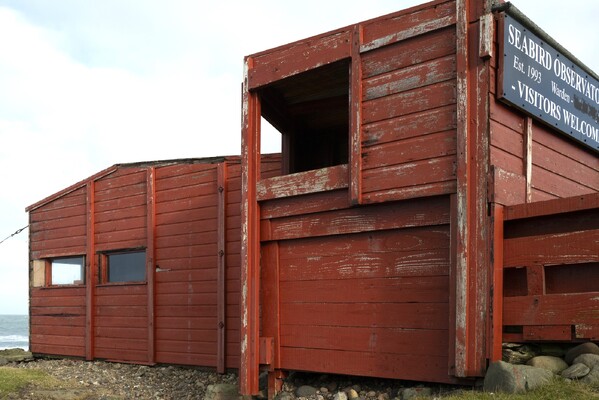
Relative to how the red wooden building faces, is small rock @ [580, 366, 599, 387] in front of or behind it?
in front

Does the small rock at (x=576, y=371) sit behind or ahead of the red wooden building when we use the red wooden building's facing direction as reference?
ahead

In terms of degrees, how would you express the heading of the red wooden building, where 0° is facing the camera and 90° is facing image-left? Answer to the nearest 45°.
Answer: approximately 315°
